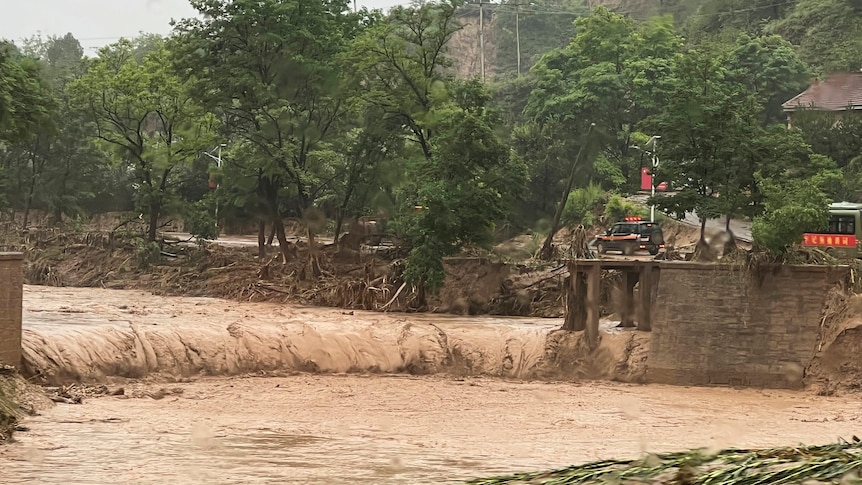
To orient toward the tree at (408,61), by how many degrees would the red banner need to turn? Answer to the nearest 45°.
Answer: approximately 90° to its right

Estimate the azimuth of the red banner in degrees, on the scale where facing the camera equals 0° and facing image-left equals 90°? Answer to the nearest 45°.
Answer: approximately 0°

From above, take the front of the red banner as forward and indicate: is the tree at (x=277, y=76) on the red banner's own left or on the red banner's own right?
on the red banner's own right

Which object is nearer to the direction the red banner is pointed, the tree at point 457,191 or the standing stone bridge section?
the standing stone bridge section

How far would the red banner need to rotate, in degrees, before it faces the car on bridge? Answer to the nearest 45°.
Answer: approximately 90° to its right
